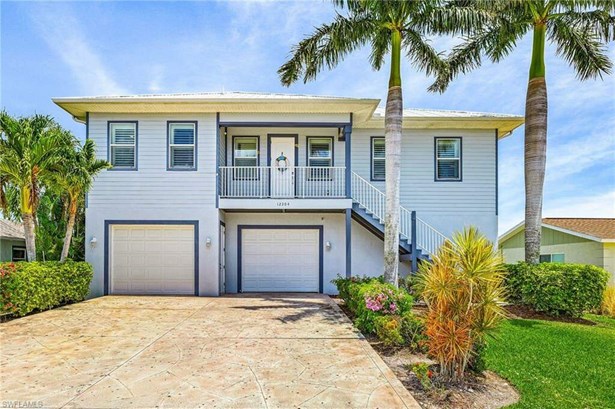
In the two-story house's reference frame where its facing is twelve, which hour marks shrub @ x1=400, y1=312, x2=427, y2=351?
The shrub is roughly at 11 o'clock from the two-story house.

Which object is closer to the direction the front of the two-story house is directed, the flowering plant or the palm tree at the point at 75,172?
the flowering plant

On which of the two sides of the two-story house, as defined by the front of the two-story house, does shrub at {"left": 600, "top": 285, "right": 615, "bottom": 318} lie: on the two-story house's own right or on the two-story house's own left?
on the two-story house's own left

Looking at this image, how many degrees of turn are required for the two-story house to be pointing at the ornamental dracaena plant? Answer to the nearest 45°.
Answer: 0° — it already faces it

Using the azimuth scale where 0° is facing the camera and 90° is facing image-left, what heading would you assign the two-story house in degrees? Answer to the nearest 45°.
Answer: approximately 0°

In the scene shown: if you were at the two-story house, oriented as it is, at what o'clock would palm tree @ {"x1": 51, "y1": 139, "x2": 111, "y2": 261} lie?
The palm tree is roughly at 2 o'clock from the two-story house.

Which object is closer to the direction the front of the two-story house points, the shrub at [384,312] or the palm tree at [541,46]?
the shrub

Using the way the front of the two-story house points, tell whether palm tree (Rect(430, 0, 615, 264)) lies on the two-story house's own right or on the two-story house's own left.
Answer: on the two-story house's own left
